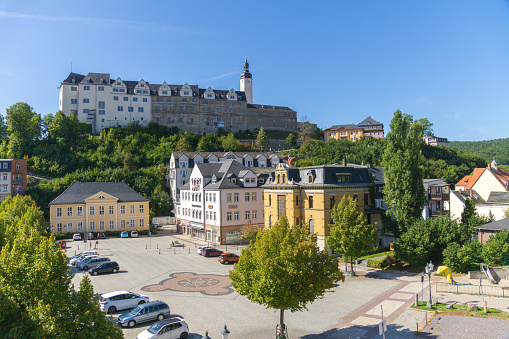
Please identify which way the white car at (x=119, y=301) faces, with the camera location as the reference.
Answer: facing away from the viewer and to the right of the viewer

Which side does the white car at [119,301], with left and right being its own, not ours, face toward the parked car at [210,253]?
front

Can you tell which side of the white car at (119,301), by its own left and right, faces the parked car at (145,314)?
right

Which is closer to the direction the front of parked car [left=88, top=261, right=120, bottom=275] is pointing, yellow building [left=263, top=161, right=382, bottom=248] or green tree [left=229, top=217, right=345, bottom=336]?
the green tree
